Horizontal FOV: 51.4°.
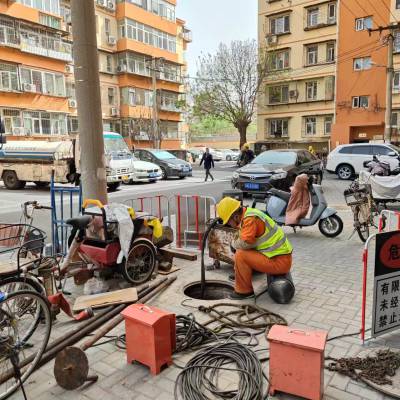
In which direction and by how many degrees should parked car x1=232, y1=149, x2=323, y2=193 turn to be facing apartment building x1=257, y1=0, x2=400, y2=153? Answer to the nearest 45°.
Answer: approximately 135° to its right

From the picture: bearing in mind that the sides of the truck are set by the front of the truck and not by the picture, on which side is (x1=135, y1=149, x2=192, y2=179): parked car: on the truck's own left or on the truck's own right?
on the truck's own left

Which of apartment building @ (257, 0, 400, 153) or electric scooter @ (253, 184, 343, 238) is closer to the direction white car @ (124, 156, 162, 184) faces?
the electric scooter

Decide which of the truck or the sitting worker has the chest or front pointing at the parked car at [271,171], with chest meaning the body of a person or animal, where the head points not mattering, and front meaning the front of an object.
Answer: the truck

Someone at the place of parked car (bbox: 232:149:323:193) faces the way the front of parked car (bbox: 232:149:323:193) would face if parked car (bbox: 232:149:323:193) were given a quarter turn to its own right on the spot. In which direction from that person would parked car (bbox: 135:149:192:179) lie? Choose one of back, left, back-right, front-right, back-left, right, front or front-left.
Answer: front

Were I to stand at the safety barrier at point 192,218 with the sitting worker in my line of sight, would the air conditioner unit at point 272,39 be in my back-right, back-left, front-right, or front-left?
back-left

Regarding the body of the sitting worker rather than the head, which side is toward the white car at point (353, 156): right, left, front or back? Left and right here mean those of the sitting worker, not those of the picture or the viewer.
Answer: right

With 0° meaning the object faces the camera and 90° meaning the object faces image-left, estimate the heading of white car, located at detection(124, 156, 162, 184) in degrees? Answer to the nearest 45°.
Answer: approximately 315°

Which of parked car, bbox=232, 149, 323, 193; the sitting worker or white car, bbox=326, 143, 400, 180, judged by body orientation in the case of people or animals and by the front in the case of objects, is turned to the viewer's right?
the white car

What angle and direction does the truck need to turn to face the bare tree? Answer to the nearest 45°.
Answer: approximately 90° to its left

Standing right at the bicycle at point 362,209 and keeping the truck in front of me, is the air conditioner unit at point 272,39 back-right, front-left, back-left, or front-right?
front-right

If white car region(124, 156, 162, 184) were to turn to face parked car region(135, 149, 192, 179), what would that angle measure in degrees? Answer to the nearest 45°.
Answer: approximately 90° to its left
